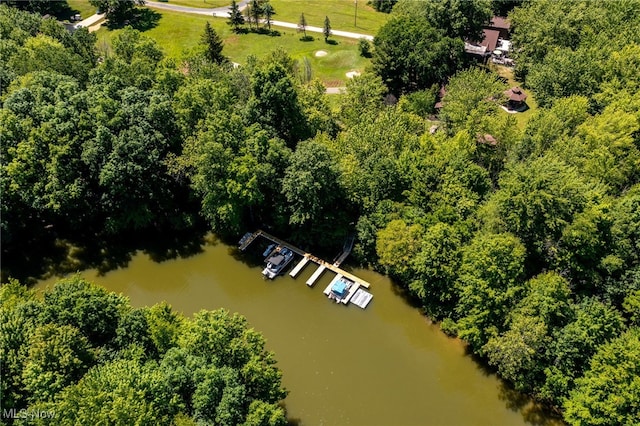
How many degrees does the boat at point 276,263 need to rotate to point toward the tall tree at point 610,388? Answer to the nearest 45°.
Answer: approximately 90° to its right

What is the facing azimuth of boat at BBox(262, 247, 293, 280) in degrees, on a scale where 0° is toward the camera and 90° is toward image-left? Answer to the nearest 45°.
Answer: approximately 45°

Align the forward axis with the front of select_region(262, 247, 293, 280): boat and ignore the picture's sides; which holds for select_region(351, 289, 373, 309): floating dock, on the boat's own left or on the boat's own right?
on the boat's own left

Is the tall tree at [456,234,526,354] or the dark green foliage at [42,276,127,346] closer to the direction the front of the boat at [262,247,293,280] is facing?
the dark green foliage
